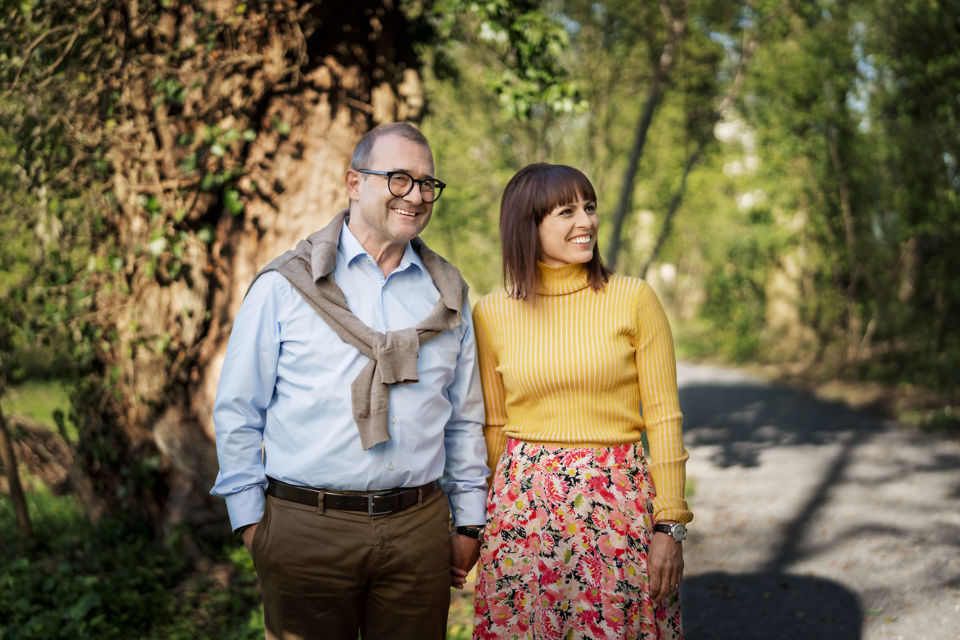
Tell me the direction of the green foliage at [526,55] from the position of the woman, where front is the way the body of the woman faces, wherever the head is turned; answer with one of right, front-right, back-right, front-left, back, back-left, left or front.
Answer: back

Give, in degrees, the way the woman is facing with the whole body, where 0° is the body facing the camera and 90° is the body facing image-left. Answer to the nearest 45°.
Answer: approximately 0°

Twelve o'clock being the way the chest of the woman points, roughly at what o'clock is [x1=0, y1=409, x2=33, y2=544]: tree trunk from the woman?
The tree trunk is roughly at 4 o'clock from the woman.

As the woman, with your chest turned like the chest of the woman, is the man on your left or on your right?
on your right

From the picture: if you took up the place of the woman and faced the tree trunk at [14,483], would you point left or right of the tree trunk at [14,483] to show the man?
left

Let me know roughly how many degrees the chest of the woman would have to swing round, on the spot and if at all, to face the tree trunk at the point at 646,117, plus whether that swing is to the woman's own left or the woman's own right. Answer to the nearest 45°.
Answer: approximately 180°

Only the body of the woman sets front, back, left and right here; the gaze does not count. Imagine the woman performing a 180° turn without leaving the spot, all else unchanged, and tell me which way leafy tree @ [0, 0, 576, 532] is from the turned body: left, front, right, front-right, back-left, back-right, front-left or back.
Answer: front-left

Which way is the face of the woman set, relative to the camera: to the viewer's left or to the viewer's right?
to the viewer's right

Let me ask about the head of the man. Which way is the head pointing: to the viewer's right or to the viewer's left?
to the viewer's right
